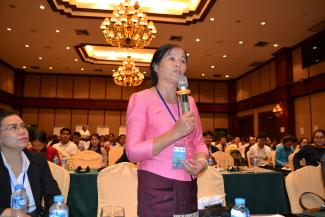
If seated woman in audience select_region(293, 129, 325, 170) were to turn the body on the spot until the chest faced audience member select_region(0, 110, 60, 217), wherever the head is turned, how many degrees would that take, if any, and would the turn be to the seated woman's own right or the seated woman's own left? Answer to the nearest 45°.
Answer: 0° — they already face them

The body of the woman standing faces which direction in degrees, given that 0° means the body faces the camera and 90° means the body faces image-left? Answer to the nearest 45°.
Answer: approximately 315°

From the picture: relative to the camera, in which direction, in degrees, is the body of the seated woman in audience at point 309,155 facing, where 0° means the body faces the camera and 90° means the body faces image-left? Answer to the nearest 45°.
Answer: approximately 45°

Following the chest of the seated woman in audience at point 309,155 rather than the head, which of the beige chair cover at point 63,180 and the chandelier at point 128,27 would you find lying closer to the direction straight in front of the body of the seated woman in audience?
the beige chair cover

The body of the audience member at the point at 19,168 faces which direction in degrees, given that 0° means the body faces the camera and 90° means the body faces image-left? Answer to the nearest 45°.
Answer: approximately 315°

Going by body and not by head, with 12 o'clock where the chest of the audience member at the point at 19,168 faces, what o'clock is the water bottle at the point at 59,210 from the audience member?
The water bottle is roughly at 1 o'clock from the audience member.

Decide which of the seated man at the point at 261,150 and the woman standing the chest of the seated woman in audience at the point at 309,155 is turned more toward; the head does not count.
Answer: the woman standing

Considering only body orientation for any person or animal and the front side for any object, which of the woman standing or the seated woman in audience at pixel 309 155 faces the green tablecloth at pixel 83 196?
the seated woman in audience

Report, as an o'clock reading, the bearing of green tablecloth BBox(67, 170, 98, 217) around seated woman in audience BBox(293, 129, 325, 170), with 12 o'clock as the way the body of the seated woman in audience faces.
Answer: The green tablecloth is roughly at 12 o'clock from the seated woman in audience.
